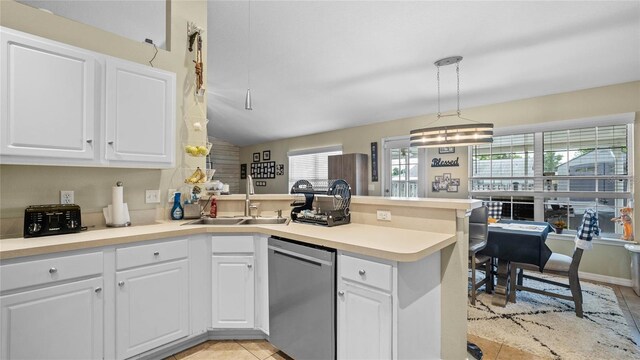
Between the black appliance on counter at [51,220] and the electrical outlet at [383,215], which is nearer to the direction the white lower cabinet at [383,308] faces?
the black appliance on counter

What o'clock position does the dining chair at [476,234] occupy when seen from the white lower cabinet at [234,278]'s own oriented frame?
The dining chair is roughly at 9 o'clock from the white lower cabinet.

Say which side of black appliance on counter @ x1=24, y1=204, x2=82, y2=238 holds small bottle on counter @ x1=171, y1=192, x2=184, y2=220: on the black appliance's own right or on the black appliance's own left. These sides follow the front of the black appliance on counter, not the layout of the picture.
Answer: on the black appliance's own left

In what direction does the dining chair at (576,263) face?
to the viewer's left

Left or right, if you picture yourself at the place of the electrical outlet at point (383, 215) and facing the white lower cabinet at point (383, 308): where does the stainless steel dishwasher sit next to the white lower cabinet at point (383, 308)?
right

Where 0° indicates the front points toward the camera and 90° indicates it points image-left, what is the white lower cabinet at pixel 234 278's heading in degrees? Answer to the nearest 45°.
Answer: approximately 0°

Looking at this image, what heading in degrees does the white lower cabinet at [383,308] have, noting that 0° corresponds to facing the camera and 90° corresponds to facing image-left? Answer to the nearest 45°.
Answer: approximately 45°

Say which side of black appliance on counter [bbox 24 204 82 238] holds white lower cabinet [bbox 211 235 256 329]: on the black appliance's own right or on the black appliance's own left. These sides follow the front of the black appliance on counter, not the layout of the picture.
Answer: on the black appliance's own left

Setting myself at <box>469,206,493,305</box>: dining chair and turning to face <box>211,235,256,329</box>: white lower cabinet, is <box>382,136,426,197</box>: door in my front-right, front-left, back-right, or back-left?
back-right
